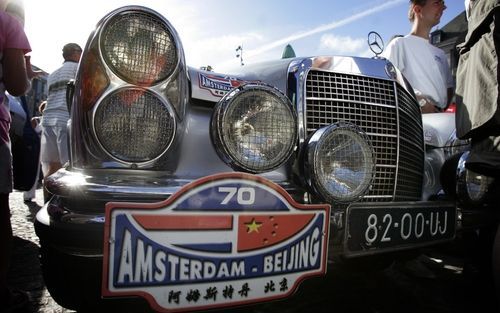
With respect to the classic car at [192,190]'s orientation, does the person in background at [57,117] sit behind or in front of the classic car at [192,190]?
behind

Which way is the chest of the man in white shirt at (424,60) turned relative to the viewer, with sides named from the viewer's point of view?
facing the viewer and to the right of the viewer

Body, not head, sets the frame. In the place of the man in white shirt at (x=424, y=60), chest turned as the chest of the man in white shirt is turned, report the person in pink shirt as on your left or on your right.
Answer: on your right

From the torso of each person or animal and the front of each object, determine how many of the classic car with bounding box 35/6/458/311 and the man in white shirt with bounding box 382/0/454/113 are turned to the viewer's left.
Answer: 0
